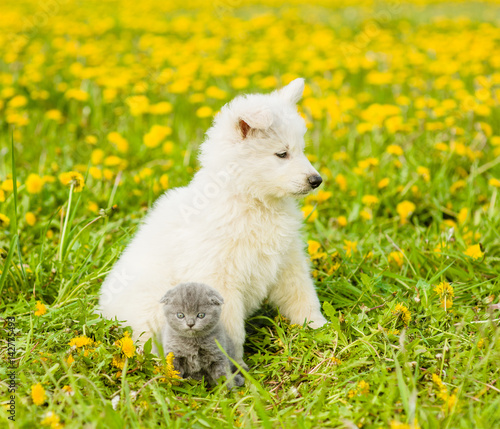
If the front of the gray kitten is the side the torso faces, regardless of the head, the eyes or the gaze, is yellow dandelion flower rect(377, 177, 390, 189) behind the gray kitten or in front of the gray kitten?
behind

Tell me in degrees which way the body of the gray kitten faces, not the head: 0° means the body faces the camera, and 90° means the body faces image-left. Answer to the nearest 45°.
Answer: approximately 0°

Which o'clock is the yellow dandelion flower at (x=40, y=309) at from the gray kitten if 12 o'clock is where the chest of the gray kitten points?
The yellow dandelion flower is roughly at 4 o'clock from the gray kitten.

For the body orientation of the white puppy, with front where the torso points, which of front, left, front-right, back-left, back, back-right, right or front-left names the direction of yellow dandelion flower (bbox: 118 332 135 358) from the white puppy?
right

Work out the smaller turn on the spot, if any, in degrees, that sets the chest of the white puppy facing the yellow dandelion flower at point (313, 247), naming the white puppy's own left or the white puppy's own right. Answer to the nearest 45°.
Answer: approximately 90° to the white puppy's own left

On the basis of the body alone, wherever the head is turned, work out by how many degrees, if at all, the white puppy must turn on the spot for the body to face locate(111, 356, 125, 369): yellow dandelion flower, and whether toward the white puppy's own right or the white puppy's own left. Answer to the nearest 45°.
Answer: approximately 90° to the white puppy's own right

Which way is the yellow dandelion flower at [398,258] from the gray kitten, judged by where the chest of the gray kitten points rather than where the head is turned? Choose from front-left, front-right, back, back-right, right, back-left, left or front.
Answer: back-left

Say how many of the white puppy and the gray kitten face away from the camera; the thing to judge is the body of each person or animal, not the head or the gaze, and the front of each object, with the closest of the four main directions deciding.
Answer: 0

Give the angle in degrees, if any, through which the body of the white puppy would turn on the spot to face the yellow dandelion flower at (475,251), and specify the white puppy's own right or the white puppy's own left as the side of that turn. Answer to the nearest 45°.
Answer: approximately 45° to the white puppy's own left

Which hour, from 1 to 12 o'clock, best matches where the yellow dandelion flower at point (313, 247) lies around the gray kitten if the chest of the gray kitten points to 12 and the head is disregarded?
The yellow dandelion flower is roughly at 7 o'clock from the gray kitten.

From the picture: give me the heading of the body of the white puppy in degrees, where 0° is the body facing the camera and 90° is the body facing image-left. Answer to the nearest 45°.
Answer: approximately 315°

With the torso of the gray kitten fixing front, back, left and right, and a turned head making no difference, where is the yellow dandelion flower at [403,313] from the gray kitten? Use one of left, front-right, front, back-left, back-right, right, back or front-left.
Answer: left
